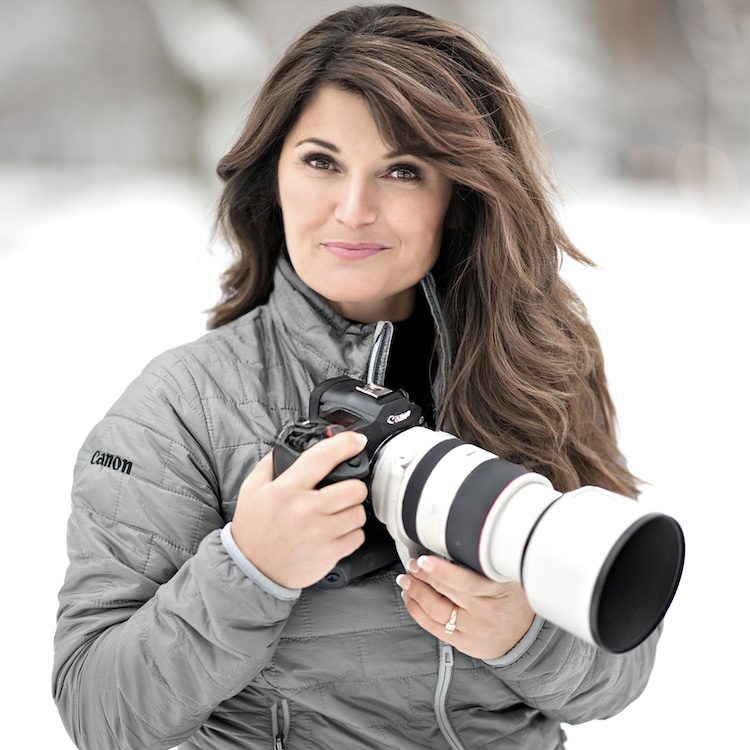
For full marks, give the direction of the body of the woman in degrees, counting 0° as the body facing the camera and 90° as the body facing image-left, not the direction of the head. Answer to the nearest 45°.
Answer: approximately 315°

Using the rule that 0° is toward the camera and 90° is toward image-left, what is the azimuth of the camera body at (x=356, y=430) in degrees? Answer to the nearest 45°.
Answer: approximately 315°
